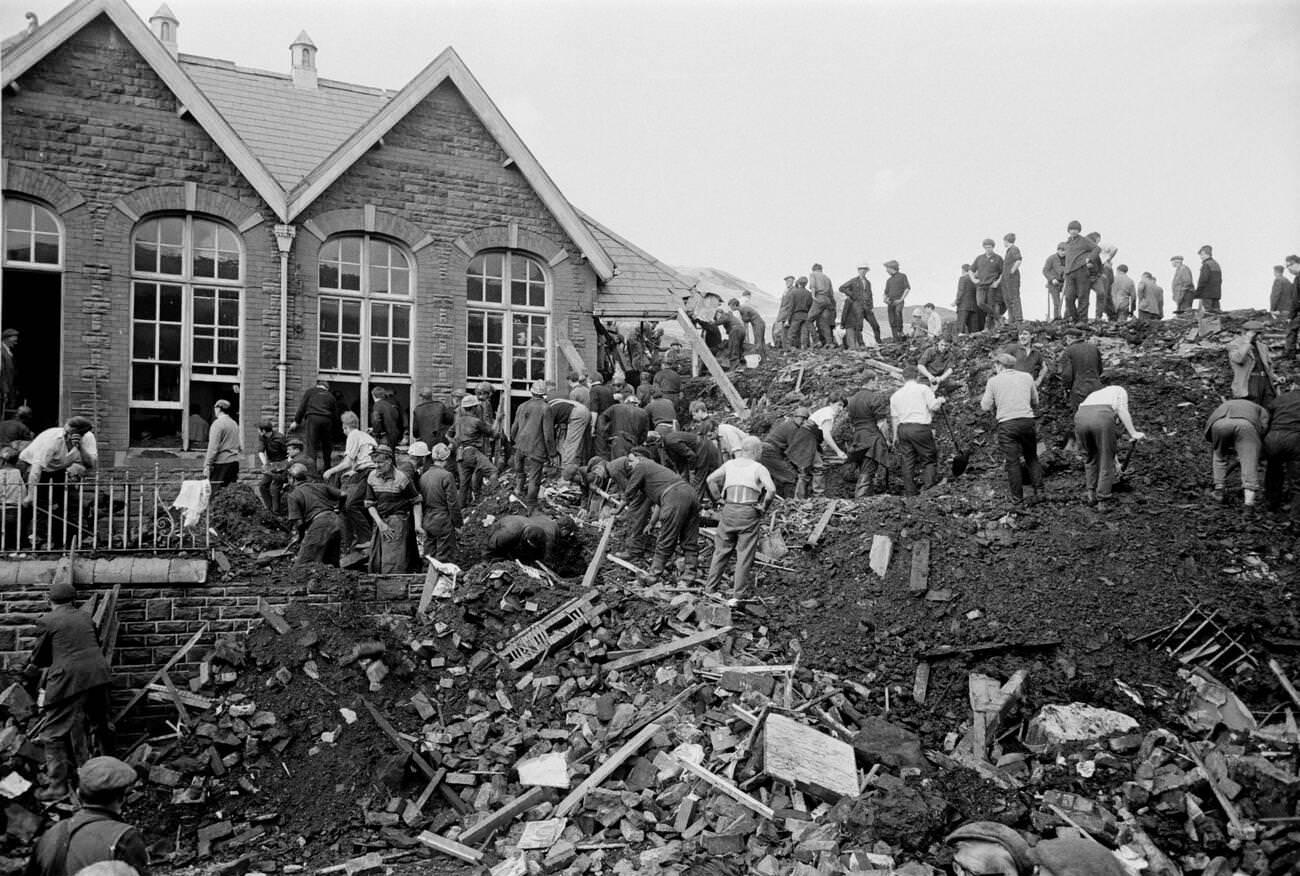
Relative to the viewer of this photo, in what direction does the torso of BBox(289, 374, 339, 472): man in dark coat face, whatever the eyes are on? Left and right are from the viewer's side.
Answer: facing away from the viewer

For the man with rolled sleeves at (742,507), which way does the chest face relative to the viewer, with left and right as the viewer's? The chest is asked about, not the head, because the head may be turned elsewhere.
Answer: facing away from the viewer

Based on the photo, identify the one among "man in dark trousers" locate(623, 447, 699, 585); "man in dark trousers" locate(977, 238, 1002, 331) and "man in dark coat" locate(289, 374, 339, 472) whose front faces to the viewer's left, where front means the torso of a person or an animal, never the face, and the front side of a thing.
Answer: "man in dark trousers" locate(623, 447, 699, 585)

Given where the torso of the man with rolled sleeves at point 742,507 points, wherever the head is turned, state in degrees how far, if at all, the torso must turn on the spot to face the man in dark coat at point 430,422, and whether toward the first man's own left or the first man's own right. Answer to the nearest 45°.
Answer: approximately 45° to the first man's own left

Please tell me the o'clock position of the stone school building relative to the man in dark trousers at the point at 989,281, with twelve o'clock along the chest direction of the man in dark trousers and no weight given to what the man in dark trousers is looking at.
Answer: The stone school building is roughly at 2 o'clock from the man in dark trousers.

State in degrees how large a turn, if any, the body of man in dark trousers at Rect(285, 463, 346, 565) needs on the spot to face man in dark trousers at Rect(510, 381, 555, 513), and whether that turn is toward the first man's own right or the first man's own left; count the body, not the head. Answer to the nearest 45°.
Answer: approximately 90° to the first man's own right

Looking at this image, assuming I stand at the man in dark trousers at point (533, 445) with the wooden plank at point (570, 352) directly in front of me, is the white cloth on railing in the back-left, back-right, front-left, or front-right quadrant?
back-left

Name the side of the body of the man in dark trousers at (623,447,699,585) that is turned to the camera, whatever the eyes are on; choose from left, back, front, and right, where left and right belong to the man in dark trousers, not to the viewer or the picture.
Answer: left

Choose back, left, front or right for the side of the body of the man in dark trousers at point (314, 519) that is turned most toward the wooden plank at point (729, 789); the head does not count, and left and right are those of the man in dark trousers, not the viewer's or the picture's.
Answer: back

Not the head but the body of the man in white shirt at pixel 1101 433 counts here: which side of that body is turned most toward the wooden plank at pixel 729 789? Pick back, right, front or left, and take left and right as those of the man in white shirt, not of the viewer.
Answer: back

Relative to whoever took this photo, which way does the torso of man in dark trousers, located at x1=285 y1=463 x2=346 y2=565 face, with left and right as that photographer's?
facing away from the viewer and to the left of the viewer

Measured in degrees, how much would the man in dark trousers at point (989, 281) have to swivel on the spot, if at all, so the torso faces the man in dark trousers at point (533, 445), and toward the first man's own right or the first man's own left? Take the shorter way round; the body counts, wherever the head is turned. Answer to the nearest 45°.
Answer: approximately 45° to the first man's own right
